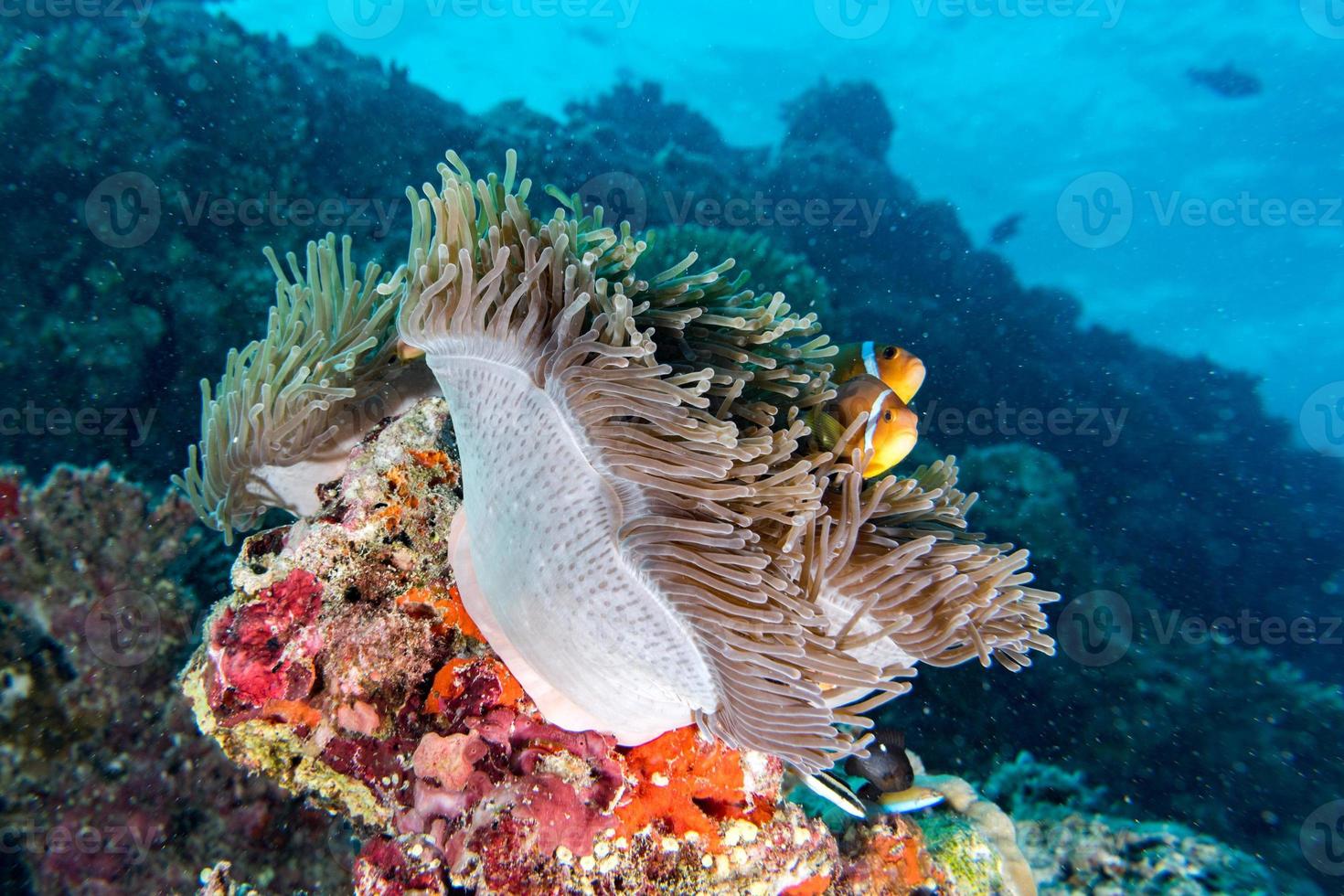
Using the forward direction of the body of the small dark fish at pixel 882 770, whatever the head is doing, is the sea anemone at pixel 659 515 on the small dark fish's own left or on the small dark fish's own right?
on the small dark fish's own right

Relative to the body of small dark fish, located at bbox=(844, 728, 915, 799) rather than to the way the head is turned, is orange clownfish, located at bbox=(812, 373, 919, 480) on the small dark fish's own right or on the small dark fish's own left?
on the small dark fish's own right

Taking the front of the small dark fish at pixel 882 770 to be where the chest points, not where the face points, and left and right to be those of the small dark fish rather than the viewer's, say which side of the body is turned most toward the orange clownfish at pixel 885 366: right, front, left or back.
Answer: right
